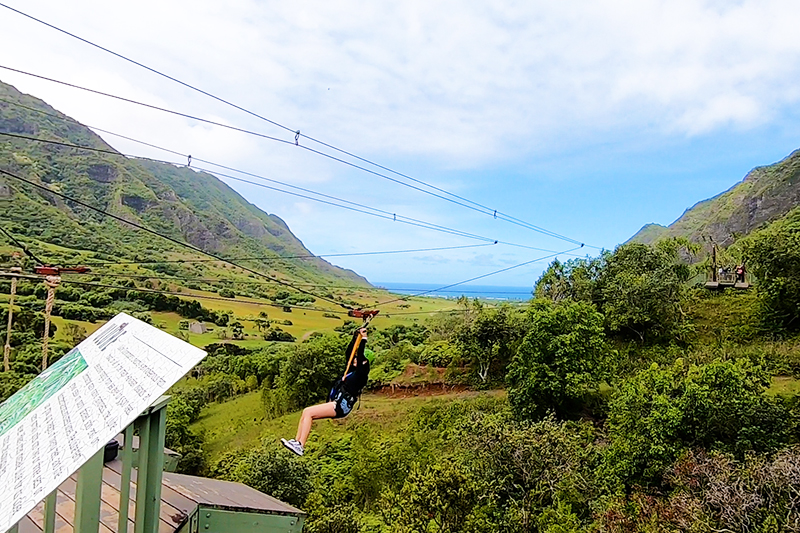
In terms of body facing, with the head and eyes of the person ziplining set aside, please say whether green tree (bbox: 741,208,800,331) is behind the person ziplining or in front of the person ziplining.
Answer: behind

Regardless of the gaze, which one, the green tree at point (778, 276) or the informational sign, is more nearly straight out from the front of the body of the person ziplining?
the informational sign

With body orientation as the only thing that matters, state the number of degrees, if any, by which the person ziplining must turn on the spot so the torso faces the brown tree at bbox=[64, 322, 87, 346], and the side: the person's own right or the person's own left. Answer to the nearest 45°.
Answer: approximately 45° to the person's own right

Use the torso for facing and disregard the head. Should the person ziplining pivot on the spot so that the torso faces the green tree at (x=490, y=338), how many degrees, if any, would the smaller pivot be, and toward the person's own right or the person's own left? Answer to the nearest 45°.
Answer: approximately 90° to the person's own right

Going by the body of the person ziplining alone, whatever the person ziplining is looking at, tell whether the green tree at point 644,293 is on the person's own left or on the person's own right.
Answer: on the person's own right

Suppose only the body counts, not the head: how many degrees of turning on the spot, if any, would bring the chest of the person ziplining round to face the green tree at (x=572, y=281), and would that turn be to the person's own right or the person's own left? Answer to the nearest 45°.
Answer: approximately 135° to the person's own right

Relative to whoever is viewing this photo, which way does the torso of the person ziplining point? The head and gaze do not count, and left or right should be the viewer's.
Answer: facing to the left of the viewer

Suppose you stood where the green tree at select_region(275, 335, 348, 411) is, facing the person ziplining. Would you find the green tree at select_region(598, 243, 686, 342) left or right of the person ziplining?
left
